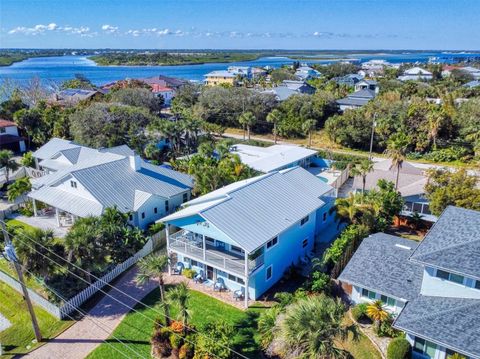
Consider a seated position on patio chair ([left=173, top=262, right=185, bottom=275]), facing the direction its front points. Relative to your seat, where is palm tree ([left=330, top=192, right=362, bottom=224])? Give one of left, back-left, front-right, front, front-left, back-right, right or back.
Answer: back-left

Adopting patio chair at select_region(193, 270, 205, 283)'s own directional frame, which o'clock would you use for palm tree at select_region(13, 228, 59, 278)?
The palm tree is roughly at 1 o'clock from the patio chair.

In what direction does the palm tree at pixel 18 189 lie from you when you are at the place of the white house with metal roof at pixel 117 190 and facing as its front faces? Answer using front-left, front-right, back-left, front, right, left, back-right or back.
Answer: right

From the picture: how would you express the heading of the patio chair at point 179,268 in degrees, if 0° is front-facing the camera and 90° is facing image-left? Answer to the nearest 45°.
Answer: approximately 45°

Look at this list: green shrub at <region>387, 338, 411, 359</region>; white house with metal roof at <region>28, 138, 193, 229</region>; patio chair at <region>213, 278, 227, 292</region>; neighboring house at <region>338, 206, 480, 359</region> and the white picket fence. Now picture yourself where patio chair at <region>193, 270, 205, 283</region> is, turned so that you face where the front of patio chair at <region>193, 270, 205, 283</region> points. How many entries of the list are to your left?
3

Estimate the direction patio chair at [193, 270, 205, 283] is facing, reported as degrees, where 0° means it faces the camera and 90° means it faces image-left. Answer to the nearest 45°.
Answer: approximately 45°

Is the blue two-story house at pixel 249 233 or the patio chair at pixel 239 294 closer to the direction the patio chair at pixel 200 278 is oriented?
the patio chair

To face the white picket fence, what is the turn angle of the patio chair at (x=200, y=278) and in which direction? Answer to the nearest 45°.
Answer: approximately 45° to its right

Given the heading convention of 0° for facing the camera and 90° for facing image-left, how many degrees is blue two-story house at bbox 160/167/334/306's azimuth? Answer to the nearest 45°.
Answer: approximately 45°

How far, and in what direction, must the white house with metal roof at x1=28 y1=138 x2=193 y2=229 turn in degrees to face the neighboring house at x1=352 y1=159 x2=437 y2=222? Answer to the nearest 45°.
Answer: approximately 135° to its left

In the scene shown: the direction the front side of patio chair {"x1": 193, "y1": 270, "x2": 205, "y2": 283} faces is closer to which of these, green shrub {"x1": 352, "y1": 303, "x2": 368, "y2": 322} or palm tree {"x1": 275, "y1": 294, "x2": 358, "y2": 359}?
the palm tree
